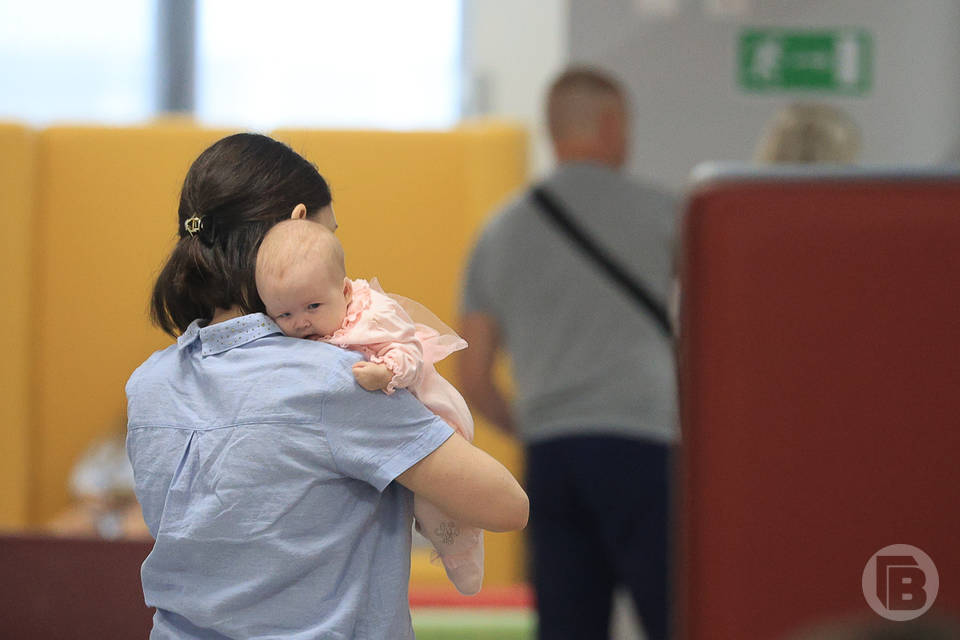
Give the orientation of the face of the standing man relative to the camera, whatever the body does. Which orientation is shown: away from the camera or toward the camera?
away from the camera

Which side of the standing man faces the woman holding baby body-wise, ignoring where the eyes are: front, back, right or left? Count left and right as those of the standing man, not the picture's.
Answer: back

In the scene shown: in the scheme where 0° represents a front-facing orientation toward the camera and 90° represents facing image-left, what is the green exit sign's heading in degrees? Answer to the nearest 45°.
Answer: approximately 0°

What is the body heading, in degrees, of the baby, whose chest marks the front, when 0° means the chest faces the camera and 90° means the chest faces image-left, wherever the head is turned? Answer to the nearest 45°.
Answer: approximately 45°

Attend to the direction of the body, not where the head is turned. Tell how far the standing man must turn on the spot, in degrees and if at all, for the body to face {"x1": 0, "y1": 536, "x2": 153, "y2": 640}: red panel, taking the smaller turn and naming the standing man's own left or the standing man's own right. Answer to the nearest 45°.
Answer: approximately 180°

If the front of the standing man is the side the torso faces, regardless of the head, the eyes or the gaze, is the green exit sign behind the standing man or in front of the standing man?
in front

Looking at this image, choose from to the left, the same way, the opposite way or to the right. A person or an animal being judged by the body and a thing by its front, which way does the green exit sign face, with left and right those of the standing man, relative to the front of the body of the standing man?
the opposite way

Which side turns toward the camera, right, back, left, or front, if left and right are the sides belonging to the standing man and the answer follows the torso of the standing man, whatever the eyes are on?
back

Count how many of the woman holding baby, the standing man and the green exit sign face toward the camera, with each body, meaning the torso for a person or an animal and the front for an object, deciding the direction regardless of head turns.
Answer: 1

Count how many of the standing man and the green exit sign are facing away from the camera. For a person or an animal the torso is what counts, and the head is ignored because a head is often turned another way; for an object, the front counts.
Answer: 1
